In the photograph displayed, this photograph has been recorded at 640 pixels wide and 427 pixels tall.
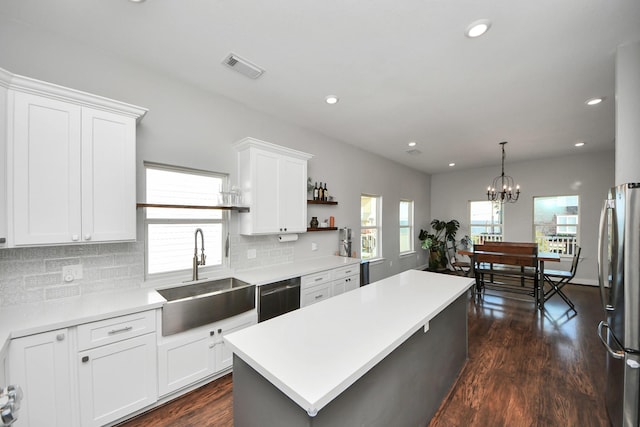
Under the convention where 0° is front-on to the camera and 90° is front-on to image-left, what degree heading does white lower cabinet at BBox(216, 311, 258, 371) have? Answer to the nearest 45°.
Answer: approximately 315°

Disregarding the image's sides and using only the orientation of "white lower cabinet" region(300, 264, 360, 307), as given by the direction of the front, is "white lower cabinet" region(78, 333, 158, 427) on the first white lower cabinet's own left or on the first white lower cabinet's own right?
on the first white lower cabinet's own right

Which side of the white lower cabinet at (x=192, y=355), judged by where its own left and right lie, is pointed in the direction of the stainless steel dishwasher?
left

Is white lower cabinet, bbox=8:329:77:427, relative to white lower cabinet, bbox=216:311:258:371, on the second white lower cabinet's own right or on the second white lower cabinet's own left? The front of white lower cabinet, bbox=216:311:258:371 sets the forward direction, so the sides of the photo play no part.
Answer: on the second white lower cabinet's own right

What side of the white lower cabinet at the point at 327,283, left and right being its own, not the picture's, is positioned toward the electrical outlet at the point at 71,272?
right

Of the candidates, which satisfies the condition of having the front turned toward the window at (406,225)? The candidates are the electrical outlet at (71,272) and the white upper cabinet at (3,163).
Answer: the white upper cabinet

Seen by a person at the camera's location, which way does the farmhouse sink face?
facing the viewer and to the right of the viewer

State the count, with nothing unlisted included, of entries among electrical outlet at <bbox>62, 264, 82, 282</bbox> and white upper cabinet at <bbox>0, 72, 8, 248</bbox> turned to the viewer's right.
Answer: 1

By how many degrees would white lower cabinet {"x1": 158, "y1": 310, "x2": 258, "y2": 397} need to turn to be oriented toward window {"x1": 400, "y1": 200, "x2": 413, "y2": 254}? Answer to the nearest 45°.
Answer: approximately 90° to its left
